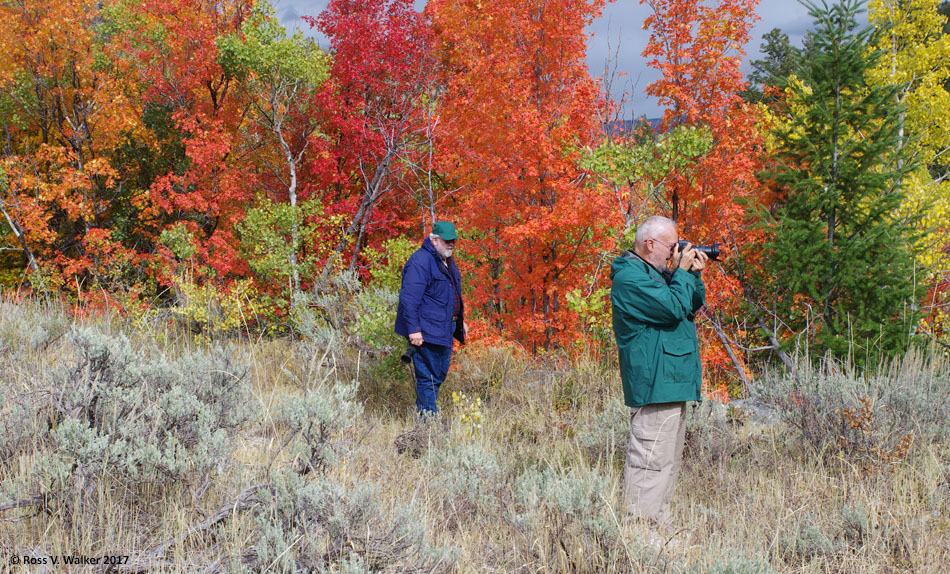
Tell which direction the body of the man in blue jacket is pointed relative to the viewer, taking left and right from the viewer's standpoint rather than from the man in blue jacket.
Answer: facing the viewer and to the right of the viewer

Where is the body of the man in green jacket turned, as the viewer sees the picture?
to the viewer's right

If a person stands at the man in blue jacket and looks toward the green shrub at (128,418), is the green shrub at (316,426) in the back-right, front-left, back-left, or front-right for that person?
front-left

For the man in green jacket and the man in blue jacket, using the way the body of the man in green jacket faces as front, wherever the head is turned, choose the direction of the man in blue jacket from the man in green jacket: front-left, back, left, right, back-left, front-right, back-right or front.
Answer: back-left

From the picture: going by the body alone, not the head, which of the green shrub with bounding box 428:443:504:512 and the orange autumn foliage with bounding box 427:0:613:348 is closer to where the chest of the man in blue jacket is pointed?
the green shrub

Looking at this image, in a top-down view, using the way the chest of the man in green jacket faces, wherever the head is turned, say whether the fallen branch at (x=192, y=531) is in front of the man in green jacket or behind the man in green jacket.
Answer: behind

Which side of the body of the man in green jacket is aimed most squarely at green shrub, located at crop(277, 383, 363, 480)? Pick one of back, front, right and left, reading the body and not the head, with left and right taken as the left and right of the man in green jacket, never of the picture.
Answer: back

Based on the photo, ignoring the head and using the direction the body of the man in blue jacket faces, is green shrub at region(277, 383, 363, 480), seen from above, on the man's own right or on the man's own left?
on the man's own right

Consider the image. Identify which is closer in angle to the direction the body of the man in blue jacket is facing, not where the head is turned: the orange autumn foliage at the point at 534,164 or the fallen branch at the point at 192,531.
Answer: the fallen branch

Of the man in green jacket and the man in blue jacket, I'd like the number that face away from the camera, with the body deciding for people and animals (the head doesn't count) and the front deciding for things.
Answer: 0

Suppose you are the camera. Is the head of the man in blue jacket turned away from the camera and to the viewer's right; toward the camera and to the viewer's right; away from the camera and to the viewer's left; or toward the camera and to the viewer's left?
toward the camera and to the viewer's right

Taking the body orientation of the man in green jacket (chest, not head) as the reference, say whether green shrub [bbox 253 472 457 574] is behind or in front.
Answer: behind

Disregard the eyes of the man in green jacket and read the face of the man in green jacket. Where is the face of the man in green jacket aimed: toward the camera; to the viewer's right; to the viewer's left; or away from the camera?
to the viewer's right
